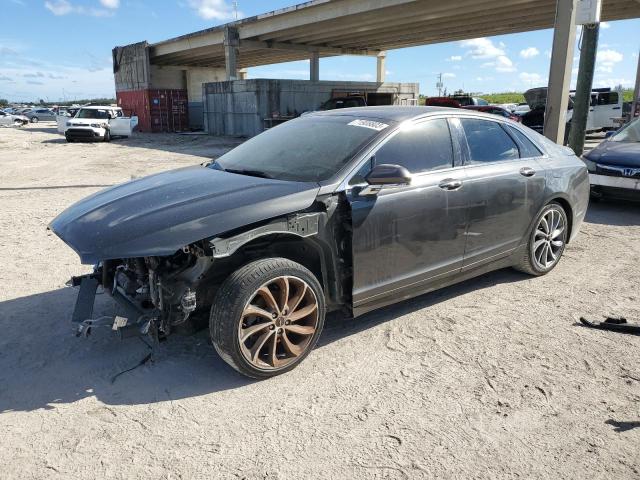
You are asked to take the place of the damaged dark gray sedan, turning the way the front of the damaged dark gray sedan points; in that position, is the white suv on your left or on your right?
on your right

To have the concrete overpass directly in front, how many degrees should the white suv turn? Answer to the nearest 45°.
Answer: approximately 135° to its left

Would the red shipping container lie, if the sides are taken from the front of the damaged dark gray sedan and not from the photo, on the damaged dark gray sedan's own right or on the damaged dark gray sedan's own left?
on the damaged dark gray sedan's own right

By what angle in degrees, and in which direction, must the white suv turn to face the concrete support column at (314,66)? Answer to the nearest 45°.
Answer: approximately 180°

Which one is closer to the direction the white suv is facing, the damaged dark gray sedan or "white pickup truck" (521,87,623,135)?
the damaged dark gray sedan

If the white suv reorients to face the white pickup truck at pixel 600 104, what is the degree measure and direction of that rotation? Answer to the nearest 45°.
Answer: approximately 90° to its left

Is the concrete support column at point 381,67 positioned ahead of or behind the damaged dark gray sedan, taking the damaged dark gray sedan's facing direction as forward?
behind

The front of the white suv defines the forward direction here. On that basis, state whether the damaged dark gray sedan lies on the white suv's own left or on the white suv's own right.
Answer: on the white suv's own left

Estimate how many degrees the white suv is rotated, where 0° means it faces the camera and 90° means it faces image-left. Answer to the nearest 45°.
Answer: approximately 45°

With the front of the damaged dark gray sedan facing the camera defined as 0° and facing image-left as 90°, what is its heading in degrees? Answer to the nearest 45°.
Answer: approximately 45°

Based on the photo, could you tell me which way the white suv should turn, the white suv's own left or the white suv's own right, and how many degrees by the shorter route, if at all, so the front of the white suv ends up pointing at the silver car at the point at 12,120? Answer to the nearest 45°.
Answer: approximately 135° to the white suv's own right
